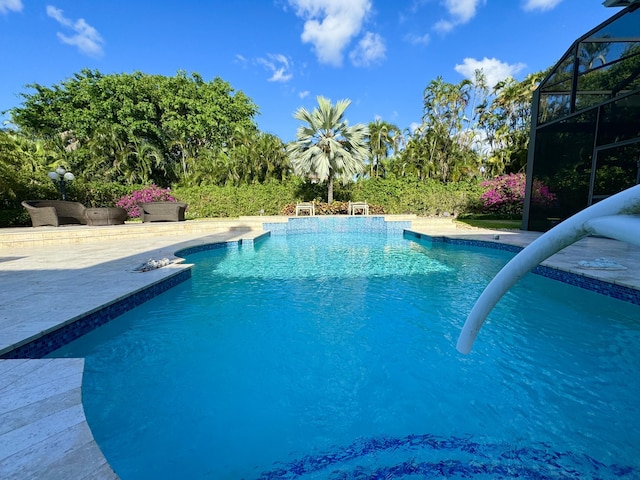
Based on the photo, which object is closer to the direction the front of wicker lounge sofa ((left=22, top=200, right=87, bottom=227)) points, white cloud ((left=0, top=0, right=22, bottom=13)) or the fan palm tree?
the fan palm tree

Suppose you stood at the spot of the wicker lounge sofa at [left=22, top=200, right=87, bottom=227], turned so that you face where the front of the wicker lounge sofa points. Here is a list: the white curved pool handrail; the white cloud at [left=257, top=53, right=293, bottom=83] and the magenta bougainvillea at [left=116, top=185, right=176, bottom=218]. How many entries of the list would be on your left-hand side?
2

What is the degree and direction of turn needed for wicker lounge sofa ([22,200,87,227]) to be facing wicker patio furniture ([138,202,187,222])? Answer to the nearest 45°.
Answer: approximately 45° to its left

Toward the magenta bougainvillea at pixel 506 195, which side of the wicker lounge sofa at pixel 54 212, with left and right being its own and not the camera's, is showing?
front

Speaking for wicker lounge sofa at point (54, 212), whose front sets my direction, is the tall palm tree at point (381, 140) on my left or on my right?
on my left

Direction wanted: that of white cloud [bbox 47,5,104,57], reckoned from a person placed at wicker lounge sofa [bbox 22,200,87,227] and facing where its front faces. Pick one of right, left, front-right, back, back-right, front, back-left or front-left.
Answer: back-left

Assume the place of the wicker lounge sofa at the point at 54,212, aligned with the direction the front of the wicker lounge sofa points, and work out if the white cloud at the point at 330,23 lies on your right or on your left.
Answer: on your left

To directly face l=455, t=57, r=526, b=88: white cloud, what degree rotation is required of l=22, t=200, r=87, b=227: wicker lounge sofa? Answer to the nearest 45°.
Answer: approximately 45° to its left

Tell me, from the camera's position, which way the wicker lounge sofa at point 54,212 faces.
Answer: facing the viewer and to the right of the viewer
